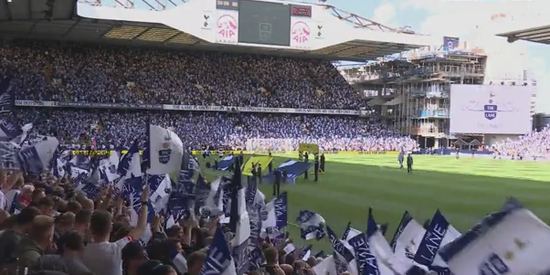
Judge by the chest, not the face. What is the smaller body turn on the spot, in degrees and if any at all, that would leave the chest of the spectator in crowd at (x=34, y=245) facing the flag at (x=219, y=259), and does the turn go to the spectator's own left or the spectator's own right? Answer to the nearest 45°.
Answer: approximately 90° to the spectator's own right

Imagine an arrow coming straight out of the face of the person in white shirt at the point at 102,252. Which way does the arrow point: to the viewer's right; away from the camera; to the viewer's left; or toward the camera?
away from the camera

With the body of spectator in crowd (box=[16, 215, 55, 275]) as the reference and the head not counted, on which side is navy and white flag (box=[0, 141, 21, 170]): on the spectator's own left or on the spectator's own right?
on the spectator's own left

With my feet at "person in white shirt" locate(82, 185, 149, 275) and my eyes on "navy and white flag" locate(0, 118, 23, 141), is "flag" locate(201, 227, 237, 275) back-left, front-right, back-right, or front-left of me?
back-right

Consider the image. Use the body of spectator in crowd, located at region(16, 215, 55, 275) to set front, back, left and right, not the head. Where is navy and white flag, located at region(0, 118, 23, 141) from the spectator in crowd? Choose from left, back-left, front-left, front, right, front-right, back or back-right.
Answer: front-left

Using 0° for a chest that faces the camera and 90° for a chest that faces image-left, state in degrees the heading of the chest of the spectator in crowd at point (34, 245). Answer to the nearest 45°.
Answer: approximately 225°

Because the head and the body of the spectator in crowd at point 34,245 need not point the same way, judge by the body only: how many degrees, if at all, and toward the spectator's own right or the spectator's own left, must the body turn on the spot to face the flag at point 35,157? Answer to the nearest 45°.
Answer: approximately 45° to the spectator's own left

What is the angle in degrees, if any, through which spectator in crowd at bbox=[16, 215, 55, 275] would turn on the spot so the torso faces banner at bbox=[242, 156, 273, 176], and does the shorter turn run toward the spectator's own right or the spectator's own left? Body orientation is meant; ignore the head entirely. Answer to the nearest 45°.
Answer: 0° — they already face it

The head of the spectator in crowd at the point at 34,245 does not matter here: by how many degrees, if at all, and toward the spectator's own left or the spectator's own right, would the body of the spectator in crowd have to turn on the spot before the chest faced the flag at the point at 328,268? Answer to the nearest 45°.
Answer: approximately 45° to the spectator's own right
